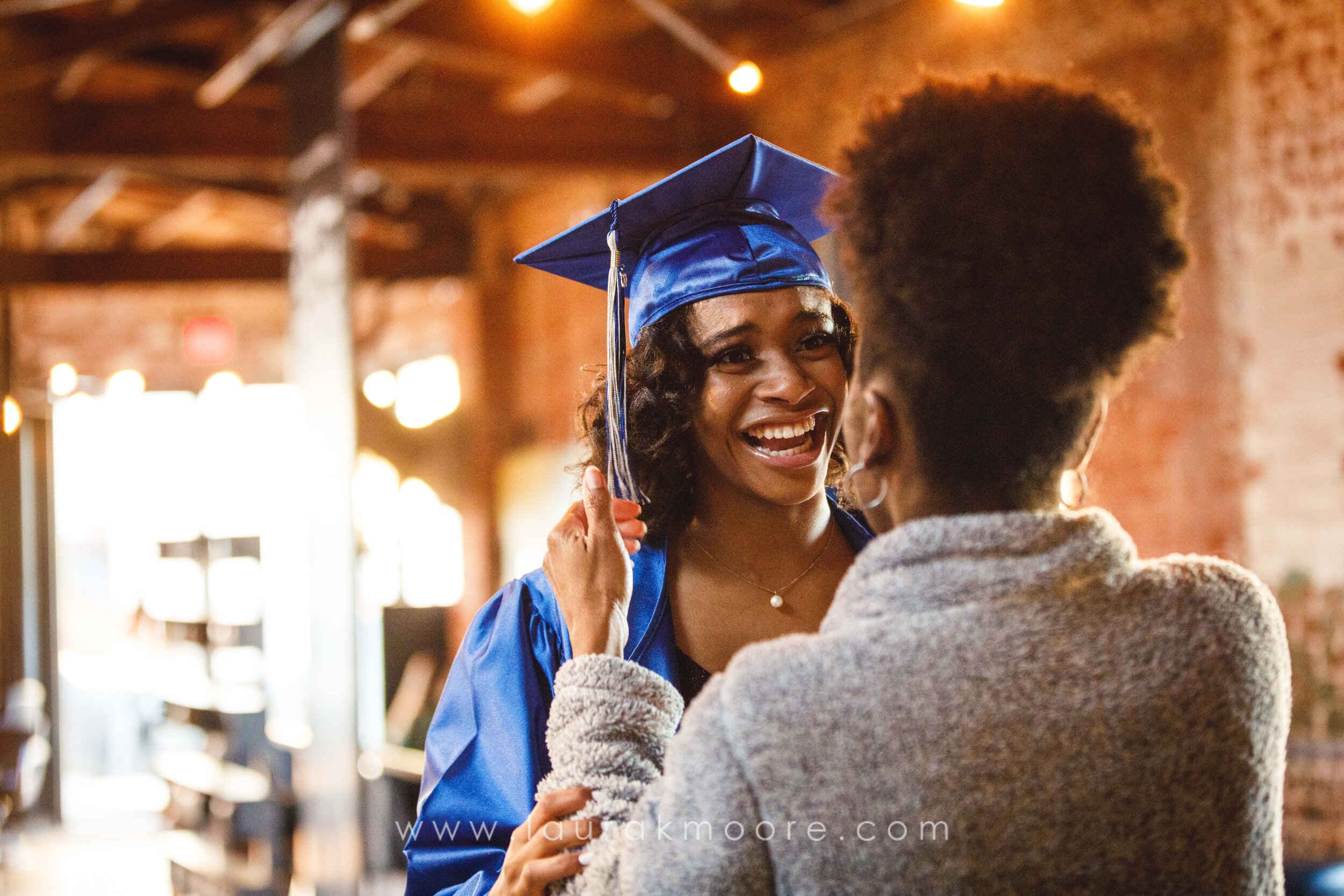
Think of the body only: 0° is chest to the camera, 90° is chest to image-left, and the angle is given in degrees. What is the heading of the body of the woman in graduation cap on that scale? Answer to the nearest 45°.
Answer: approximately 315°

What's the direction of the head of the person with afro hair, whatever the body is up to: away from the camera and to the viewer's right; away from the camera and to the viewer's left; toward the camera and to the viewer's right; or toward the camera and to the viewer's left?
away from the camera and to the viewer's left

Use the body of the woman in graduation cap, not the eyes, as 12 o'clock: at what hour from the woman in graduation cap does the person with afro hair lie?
The person with afro hair is roughly at 11 o'clock from the woman in graduation cap.

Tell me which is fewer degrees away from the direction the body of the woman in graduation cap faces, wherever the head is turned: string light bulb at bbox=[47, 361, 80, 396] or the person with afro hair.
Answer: the person with afro hair
